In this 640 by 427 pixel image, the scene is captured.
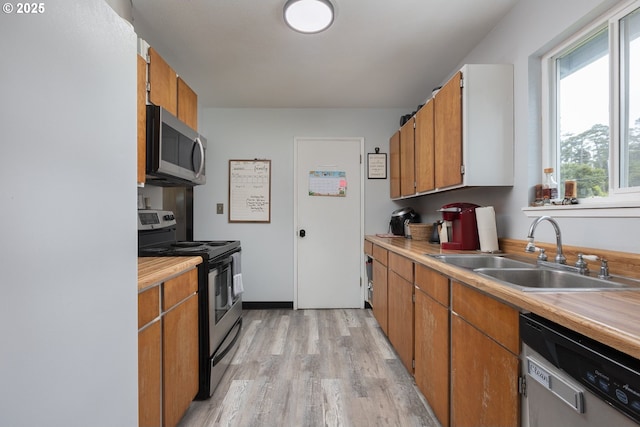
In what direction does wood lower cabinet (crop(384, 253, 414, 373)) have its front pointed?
to the viewer's left

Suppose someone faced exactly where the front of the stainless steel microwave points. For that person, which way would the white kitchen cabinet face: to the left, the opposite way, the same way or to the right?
the opposite way

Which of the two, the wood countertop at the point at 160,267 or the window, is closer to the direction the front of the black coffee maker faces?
the wood countertop

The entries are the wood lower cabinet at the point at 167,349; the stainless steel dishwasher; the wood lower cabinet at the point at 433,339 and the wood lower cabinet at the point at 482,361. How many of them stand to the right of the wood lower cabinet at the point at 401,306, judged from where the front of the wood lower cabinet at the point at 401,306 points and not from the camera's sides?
0

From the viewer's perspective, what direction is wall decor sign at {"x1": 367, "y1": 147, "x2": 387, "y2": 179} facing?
toward the camera

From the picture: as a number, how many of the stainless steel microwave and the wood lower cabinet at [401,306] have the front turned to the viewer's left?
1

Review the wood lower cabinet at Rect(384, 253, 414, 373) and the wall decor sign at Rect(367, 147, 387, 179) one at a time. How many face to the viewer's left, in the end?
1

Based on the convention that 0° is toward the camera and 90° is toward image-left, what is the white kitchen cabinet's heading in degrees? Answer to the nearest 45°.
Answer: approximately 90°

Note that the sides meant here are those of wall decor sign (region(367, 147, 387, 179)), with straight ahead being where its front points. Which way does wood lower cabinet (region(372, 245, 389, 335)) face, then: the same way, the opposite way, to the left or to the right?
to the right

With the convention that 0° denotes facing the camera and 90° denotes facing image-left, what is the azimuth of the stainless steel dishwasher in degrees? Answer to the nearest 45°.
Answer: approximately 45°

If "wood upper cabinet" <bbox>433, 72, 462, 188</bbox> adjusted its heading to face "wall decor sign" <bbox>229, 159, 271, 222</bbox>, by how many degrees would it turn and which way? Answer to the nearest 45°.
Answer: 0° — it already faces it

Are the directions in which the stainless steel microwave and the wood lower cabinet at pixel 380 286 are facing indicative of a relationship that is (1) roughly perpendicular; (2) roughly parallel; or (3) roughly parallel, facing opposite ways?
roughly parallel, facing opposite ways

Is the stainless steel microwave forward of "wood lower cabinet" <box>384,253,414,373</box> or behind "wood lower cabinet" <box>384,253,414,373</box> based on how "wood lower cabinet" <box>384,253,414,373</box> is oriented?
forward

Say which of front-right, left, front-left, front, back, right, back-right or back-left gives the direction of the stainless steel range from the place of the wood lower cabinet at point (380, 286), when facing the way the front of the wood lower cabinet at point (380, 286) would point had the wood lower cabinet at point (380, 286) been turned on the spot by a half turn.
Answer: back-right

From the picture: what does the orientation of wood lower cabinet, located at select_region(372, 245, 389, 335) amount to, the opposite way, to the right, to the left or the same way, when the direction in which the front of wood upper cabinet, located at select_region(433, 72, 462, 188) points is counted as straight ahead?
the same way

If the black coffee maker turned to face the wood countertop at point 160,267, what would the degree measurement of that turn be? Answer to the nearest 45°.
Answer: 0° — it already faces it

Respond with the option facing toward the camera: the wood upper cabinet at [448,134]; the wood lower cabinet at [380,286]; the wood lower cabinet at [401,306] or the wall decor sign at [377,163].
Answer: the wall decor sign
